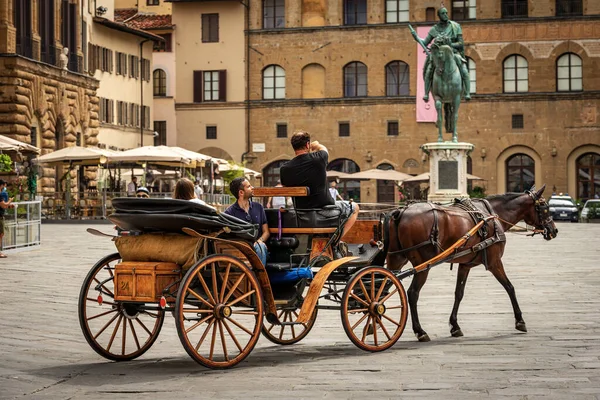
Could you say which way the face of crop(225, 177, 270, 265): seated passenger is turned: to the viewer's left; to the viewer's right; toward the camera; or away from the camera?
to the viewer's right

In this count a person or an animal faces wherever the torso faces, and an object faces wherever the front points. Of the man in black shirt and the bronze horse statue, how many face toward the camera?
1

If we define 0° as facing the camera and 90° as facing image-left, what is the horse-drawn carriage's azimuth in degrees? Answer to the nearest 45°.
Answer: approximately 225°

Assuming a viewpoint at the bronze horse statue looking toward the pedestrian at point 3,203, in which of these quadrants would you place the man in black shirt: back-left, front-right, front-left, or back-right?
front-left

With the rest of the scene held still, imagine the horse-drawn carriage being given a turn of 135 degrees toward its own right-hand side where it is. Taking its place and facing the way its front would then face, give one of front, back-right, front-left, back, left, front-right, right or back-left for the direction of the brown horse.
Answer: back-left

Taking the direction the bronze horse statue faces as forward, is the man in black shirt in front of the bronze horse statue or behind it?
in front

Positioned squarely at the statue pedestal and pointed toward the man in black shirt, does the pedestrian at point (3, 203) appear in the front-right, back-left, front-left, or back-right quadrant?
front-right

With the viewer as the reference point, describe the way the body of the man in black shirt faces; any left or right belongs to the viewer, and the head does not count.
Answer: facing away from the viewer and to the right of the viewer

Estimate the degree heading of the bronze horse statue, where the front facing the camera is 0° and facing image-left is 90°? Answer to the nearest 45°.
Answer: approximately 0°

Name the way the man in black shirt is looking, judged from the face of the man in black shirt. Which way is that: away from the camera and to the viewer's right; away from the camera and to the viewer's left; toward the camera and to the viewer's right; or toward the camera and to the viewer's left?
away from the camera and to the viewer's right

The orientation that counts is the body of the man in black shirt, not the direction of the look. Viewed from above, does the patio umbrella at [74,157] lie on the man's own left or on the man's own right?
on the man's own left

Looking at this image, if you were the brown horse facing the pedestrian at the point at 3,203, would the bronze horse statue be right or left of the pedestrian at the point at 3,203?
right

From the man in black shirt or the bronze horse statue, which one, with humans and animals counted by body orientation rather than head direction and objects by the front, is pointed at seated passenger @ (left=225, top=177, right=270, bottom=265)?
the bronze horse statue
